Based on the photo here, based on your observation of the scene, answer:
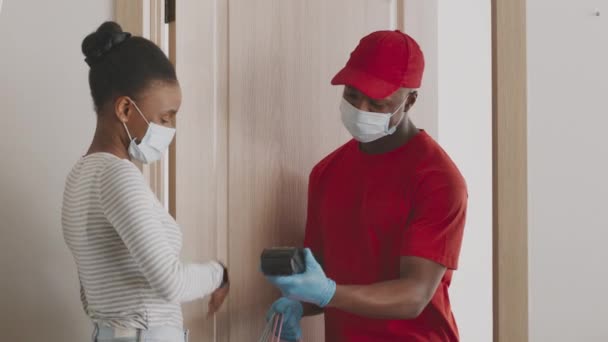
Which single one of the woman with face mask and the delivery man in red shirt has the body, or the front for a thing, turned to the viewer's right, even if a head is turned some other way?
the woman with face mask

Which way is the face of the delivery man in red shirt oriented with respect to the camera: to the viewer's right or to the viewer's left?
to the viewer's left

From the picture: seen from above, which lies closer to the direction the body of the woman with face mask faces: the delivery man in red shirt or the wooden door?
the delivery man in red shirt

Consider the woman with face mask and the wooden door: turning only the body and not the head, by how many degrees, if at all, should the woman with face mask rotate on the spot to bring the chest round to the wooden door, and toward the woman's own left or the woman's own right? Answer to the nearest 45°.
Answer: approximately 45° to the woman's own left

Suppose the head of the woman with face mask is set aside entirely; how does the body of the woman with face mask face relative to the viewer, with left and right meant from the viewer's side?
facing to the right of the viewer

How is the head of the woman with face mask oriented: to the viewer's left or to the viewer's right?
to the viewer's right

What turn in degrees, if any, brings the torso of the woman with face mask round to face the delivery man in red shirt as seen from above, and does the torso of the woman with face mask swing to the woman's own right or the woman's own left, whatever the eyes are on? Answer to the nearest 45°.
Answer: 0° — they already face them

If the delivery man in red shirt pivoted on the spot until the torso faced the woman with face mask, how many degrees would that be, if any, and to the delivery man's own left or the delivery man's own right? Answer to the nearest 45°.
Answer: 0° — they already face them

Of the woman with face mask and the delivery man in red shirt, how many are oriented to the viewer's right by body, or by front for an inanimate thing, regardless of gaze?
1

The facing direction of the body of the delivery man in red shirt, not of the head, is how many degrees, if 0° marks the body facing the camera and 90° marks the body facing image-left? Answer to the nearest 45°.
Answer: approximately 45°

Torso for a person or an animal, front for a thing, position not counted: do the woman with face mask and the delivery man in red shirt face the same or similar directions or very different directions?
very different directions
